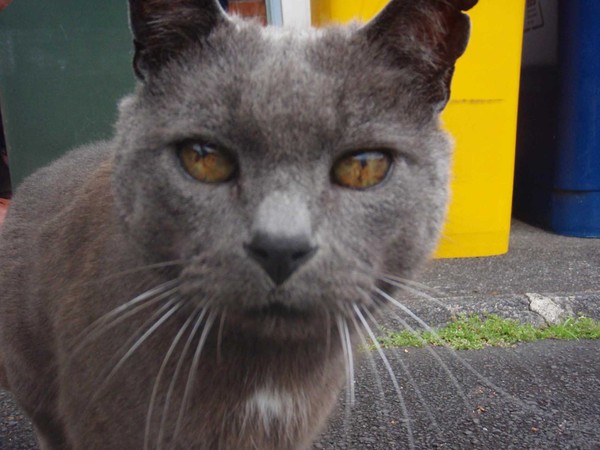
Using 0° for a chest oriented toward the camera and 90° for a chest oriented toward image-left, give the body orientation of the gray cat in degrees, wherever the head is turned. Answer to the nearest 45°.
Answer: approximately 315°

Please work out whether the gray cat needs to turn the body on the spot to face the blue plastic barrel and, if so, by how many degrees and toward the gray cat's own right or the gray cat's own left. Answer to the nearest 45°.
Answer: approximately 90° to the gray cat's own left

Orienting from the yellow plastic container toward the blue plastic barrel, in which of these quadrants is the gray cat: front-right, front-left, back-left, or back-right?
back-right

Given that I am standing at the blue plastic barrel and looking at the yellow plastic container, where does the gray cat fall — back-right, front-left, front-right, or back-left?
front-left
